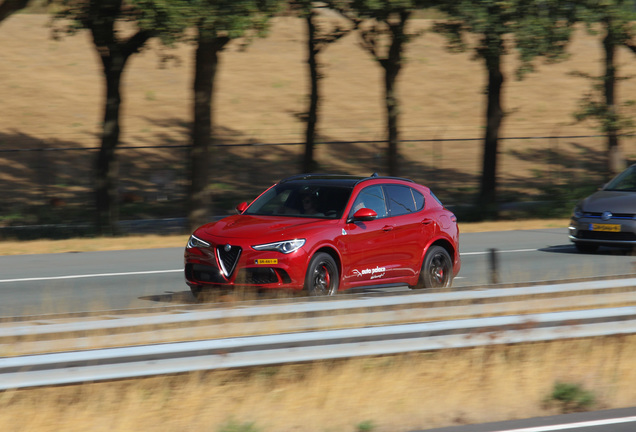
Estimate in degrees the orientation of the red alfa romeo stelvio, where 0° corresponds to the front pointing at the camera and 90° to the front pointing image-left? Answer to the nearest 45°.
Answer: approximately 45°

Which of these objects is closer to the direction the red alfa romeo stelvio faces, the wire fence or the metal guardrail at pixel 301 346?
the metal guardrail

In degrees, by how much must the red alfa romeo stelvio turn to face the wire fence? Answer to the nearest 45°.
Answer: approximately 135° to its right

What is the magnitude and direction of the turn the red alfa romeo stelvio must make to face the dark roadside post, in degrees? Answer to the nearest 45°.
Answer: approximately 90° to its left
